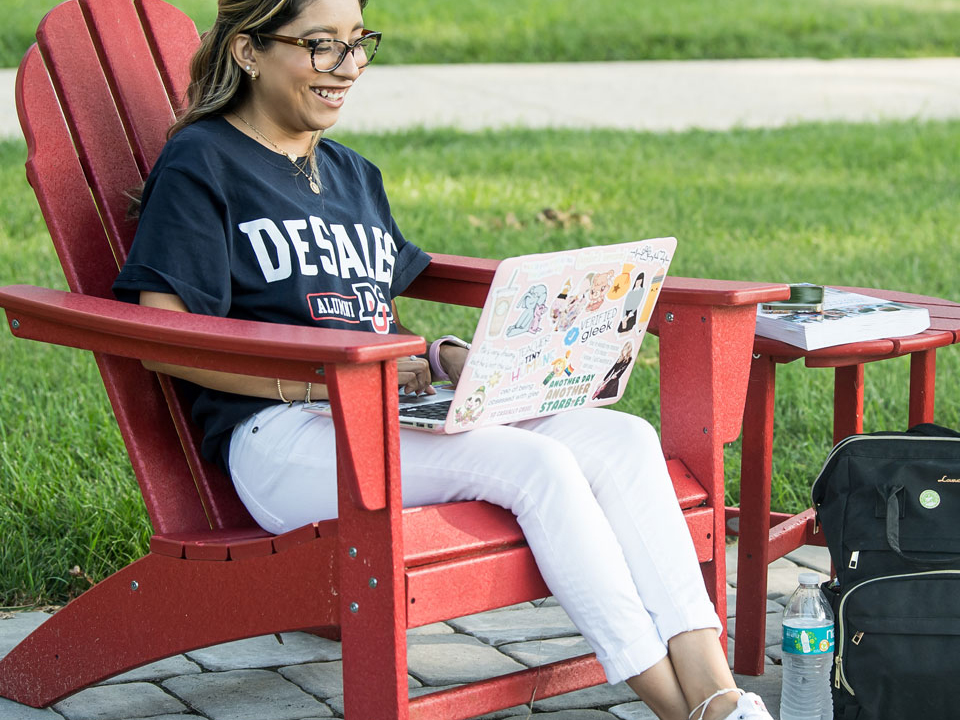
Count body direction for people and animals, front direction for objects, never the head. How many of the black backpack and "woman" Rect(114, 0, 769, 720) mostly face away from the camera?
0

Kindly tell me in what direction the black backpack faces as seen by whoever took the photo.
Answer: facing the viewer

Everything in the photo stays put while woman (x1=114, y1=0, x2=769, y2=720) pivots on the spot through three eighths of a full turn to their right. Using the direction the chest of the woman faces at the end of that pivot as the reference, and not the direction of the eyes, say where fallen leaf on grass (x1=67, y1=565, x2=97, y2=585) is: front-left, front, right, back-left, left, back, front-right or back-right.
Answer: front-right

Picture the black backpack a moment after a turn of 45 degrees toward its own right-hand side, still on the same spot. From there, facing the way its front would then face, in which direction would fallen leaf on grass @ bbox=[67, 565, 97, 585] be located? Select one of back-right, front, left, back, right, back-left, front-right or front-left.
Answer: front-right

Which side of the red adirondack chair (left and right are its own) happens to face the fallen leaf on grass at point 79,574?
back

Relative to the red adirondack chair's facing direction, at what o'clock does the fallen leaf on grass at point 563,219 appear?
The fallen leaf on grass is roughly at 8 o'clock from the red adirondack chair.

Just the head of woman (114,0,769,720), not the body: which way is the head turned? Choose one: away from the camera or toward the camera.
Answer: toward the camera

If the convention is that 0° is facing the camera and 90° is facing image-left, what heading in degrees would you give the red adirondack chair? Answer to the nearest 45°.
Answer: approximately 315°

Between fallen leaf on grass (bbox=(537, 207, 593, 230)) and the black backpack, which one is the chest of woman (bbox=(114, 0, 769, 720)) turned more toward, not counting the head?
the black backpack

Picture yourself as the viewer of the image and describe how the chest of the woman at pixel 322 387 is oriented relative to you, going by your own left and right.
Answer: facing the viewer and to the right of the viewer

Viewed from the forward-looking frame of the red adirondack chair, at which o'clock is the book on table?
The book on table is roughly at 10 o'clock from the red adirondack chair.

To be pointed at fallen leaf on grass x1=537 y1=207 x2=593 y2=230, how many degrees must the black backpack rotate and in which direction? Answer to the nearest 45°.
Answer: approximately 180°

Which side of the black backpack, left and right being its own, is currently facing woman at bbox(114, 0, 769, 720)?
right

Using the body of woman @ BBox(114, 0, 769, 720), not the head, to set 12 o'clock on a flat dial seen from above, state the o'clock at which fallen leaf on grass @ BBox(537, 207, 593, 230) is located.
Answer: The fallen leaf on grass is roughly at 8 o'clock from the woman.

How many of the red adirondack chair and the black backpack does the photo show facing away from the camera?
0
